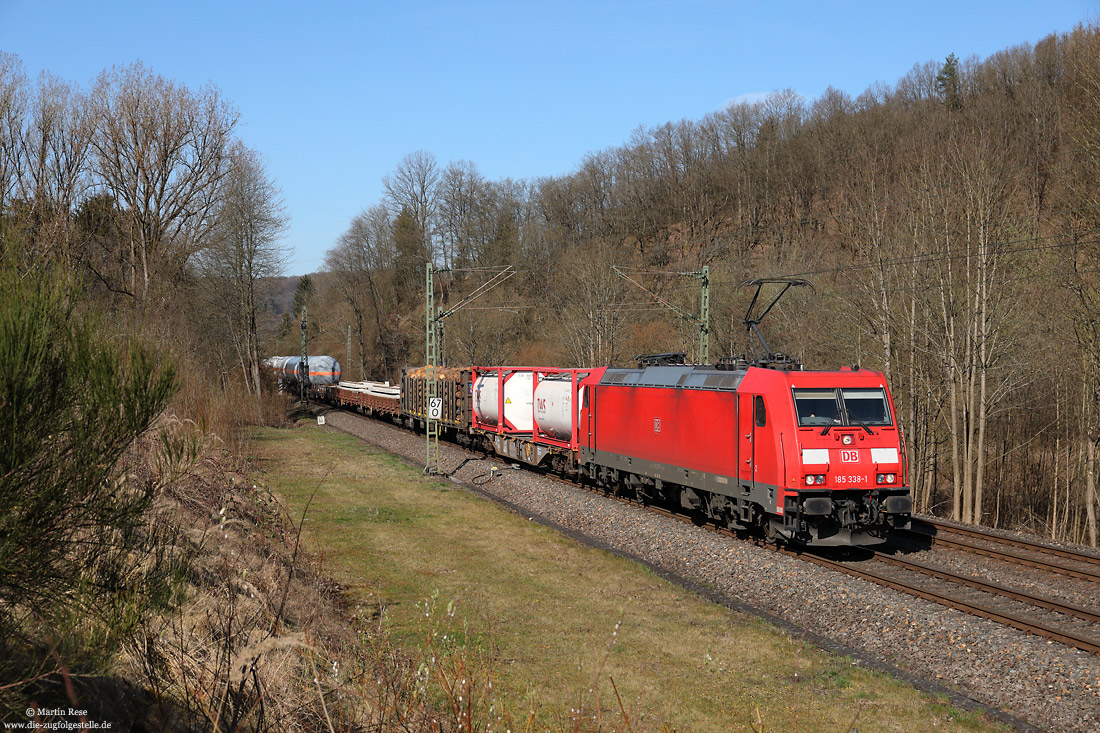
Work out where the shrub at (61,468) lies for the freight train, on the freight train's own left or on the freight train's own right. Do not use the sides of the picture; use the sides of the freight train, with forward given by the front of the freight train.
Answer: on the freight train's own right

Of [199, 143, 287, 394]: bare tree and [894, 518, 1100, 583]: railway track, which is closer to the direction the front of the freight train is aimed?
the railway track

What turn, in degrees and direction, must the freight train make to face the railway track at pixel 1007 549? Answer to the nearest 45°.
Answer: approximately 45° to its left

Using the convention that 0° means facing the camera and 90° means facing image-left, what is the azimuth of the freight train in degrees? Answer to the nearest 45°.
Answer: approximately 315°

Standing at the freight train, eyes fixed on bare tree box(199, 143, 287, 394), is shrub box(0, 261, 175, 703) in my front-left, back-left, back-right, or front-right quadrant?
back-left

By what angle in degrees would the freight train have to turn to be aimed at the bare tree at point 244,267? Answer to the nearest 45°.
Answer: approximately 180°
